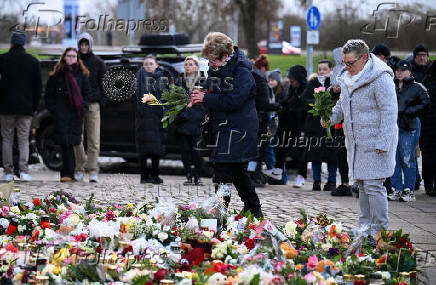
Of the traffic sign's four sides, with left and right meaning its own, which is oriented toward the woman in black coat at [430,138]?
front

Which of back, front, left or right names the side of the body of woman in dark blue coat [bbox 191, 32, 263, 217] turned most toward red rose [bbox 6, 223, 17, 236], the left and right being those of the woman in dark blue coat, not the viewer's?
front

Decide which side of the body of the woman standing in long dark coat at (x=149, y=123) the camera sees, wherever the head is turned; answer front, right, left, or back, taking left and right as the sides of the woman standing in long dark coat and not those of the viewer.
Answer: front

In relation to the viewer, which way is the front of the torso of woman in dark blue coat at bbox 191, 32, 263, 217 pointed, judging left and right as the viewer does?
facing to the left of the viewer

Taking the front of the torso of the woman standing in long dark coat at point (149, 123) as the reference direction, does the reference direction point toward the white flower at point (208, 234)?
yes

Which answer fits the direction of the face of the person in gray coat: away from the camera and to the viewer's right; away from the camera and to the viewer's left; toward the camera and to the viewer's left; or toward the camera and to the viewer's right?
toward the camera and to the viewer's left

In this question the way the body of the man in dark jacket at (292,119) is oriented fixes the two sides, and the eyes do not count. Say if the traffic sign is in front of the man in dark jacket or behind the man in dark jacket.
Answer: behind

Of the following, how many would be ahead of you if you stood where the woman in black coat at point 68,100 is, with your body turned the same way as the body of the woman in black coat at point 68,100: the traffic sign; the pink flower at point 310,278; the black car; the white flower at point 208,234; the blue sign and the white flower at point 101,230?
3

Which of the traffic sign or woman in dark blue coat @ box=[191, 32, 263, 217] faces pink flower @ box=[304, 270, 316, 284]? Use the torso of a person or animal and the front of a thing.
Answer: the traffic sign

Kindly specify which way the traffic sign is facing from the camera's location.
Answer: facing the viewer

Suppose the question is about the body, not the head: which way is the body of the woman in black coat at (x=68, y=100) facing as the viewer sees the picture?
toward the camera

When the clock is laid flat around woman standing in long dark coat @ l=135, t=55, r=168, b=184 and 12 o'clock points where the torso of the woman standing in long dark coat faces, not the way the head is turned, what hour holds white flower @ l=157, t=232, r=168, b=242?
The white flower is roughly at 12 o'clock from the woman standing in long dark coat.

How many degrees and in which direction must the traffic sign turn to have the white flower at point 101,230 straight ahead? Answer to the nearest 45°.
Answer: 0° — it already faces it

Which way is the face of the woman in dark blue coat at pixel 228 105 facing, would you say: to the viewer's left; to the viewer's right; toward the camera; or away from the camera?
to the viewer's left
